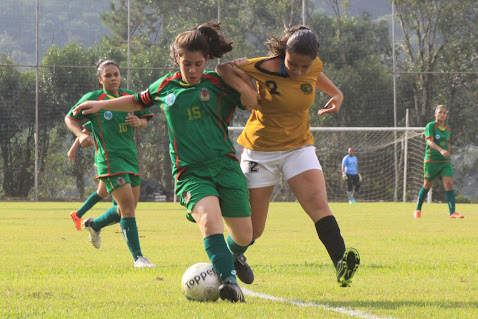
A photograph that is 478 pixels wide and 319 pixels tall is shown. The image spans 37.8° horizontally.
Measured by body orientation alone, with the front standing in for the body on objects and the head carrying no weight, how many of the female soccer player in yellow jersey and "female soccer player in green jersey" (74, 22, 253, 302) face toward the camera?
2

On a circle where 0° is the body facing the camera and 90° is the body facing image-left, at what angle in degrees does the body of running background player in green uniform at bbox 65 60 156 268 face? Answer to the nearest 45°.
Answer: approximately 315°

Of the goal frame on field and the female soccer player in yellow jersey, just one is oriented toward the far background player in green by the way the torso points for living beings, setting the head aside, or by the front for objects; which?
the goal frame on field

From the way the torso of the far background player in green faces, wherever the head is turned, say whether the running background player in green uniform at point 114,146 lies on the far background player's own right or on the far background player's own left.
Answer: on the far background player's own right

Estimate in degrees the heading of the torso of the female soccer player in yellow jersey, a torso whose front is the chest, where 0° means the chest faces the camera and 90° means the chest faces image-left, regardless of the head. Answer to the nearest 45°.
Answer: approximately 0°

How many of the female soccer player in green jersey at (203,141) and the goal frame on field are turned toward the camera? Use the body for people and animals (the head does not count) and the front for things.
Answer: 2

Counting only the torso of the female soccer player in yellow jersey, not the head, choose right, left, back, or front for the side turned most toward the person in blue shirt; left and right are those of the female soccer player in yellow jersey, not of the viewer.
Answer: back

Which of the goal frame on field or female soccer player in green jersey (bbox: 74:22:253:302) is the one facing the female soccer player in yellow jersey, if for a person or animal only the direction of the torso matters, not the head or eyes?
the goal frame on field
